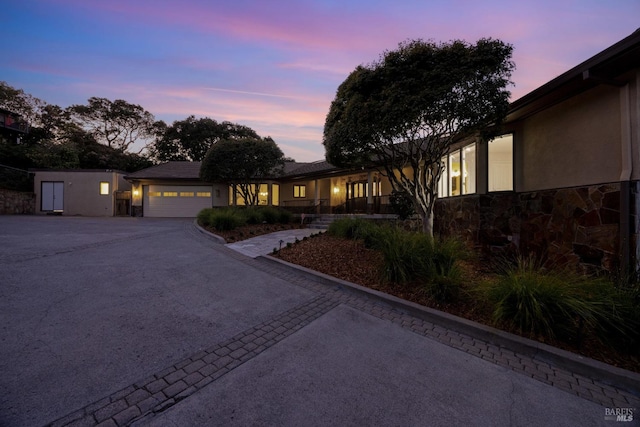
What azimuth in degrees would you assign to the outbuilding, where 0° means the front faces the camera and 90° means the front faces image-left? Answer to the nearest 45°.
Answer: approximately 0°

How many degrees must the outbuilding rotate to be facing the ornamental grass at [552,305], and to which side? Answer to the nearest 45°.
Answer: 0° — it already faces it

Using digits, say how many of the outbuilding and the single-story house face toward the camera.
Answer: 2

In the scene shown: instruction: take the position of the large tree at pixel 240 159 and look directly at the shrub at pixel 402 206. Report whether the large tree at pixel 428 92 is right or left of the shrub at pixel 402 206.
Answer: right
